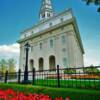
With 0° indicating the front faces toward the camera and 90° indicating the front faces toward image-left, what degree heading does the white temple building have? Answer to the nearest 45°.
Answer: approximately 45°
